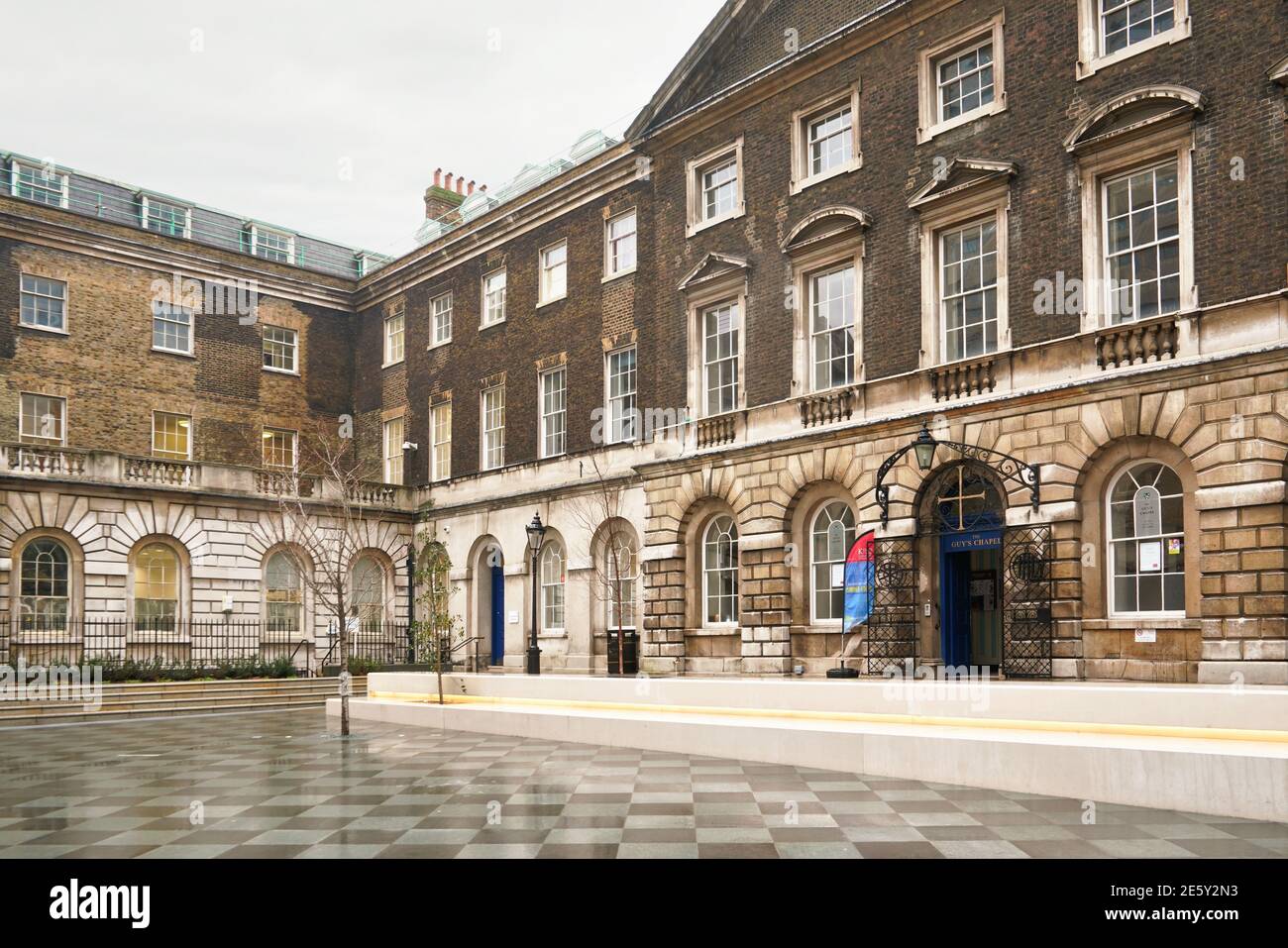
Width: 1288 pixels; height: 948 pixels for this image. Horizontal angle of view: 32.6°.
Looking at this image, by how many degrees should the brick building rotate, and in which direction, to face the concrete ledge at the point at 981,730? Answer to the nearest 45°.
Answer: approximately 45° to its left

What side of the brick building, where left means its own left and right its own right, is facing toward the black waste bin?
front

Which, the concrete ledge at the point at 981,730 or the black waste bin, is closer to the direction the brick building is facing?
the concrete ledge

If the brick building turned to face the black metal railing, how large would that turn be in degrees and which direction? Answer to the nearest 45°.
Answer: approximately 90° to its right

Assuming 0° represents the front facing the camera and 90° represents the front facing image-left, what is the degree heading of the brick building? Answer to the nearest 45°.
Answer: approximately 45°
